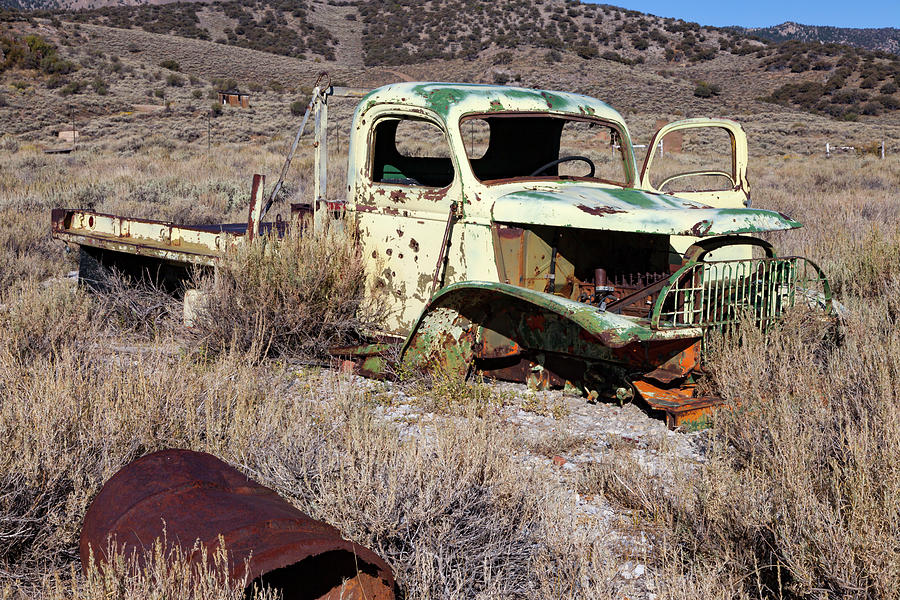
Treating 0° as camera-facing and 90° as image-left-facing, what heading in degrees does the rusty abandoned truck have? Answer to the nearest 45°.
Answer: approximately 315°

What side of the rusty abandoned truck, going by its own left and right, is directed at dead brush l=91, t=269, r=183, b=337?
back

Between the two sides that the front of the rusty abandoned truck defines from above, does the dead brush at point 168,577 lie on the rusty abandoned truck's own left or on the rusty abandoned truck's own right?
on the rusty abandoned truck's own right

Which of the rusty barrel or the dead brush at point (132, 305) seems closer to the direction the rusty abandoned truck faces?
the rusty barrel

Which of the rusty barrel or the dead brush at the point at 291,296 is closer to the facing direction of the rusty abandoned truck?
the rusty barrel

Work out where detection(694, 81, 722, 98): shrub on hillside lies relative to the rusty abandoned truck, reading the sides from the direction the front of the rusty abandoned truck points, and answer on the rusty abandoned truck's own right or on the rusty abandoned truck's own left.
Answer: on the rusty abandoned truck's own left
